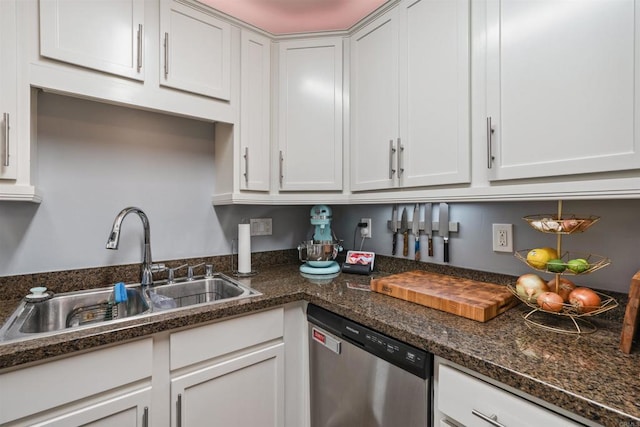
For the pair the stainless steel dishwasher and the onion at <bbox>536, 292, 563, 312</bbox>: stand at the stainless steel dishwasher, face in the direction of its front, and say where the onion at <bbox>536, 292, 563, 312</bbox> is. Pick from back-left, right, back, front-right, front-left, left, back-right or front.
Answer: back-left

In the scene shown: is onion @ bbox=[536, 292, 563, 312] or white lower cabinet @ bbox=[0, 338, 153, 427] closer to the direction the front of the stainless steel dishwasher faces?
the white lower cabinet

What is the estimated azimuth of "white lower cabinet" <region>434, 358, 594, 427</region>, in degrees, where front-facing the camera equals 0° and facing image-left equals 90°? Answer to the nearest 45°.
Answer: approximately 45°

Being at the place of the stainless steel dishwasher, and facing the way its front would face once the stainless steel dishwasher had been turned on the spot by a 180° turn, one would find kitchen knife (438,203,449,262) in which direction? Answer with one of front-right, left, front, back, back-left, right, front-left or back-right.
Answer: front

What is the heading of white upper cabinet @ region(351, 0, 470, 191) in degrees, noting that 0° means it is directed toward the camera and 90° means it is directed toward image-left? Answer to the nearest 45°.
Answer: approximately 45°

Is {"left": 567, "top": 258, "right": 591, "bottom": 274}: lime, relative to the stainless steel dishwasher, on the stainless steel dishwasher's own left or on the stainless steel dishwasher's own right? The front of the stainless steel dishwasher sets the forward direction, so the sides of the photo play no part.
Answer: on the stainless steel dishwasher's own left

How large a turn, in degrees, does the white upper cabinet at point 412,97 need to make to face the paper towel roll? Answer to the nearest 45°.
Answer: approximately 45° to its right

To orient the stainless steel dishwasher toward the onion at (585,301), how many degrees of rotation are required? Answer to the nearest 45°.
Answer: approximately 135° to its left

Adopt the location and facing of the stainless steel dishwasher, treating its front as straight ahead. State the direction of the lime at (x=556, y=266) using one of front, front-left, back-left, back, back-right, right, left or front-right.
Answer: back-left
